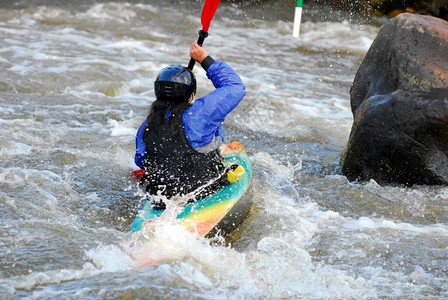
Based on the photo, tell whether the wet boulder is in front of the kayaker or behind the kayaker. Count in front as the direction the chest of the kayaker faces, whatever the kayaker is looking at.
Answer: in front

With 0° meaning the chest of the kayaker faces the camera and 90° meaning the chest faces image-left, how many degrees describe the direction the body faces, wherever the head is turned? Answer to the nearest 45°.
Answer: approximately 225°
